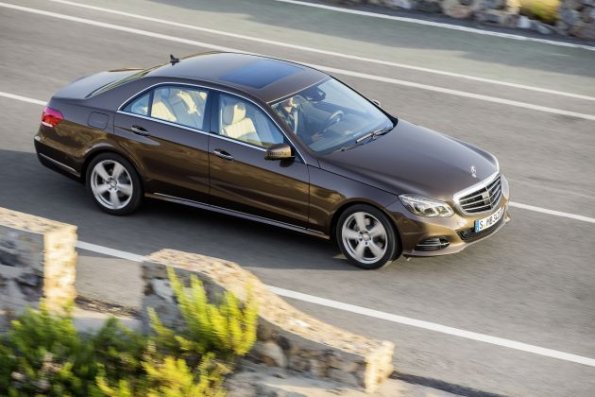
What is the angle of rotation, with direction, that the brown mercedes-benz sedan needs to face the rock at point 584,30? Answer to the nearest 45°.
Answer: approximately 90° to its left

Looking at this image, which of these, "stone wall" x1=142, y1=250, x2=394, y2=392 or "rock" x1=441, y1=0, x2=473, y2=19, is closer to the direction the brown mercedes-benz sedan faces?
the stone wall

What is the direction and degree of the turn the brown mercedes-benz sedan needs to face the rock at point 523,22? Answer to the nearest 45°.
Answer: approximately 90° to its left

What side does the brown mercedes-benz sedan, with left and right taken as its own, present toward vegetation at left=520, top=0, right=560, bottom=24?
left

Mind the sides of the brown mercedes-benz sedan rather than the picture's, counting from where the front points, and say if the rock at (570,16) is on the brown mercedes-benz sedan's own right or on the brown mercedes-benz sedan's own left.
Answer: on the brown mercedes-benz sedan's own left

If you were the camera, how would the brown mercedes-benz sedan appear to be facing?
facing the viewer and to the right of the viewer

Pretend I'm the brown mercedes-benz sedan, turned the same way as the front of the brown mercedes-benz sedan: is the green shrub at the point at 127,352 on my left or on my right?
on my right
